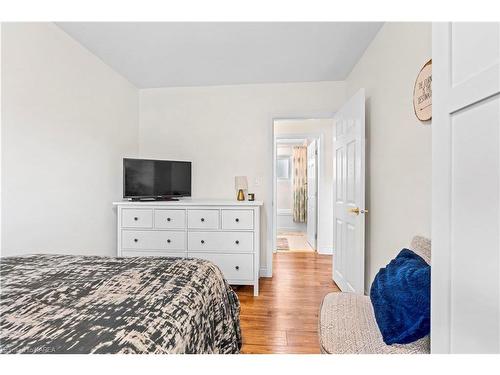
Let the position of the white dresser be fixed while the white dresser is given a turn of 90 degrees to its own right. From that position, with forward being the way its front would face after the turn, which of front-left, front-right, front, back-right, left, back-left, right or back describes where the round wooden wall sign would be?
back-left

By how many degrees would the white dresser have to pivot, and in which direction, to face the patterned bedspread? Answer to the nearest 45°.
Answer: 0° — it already faces it

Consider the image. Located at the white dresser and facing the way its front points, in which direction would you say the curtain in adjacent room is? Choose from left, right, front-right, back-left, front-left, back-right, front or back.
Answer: back-left

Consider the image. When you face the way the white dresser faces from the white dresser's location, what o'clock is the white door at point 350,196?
The white door is roughly at 10 o'clock from the white dresser.

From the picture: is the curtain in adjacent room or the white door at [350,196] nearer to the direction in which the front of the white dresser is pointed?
the white door

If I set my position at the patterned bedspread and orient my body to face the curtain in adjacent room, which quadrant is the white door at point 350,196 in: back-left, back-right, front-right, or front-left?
front-right

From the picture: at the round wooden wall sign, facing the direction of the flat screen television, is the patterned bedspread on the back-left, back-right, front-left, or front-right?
front-left

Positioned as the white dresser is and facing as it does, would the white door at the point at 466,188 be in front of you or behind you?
in front

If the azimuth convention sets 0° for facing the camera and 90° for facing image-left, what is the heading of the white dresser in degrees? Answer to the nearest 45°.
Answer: approximately 0°

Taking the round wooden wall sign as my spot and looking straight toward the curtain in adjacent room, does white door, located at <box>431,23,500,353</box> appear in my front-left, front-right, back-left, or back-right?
back-left

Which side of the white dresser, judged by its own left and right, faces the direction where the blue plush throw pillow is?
front
